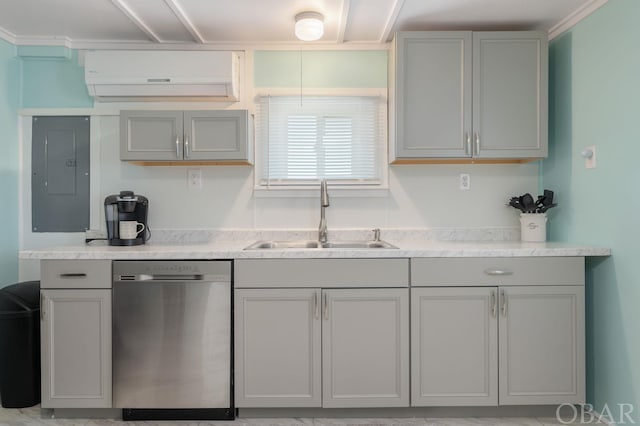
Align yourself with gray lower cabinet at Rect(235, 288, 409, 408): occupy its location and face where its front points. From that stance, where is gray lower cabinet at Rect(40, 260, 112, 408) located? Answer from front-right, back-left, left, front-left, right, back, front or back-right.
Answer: right

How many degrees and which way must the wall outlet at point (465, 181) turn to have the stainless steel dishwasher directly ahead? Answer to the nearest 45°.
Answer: approximately 45° to its right

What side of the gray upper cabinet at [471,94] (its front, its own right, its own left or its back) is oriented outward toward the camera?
front

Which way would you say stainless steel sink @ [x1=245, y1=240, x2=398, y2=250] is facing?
toward the camera

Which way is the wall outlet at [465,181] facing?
toward the camera

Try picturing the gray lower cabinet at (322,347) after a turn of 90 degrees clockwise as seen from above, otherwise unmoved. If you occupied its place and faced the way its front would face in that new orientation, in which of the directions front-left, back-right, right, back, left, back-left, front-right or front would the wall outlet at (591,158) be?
back

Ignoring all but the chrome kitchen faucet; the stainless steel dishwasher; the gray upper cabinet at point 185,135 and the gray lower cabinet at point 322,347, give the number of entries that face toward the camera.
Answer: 4

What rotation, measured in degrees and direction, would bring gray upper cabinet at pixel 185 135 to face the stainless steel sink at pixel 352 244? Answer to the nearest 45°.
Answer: approximately 90° to its left
